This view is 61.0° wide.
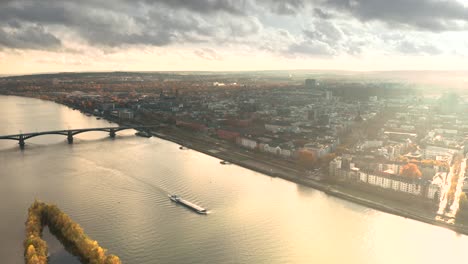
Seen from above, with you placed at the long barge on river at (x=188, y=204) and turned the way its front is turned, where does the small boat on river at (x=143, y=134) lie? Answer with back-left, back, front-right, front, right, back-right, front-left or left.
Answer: back-left

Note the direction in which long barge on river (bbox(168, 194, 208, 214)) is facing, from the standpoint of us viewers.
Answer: facing the viewer and to the right of the viewer
